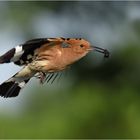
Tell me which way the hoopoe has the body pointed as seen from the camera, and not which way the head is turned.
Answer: to the viewer's right
